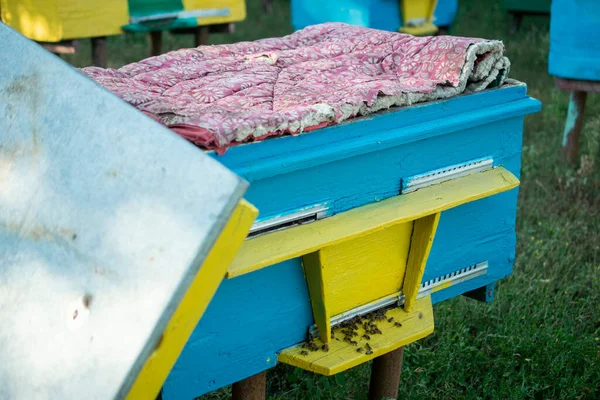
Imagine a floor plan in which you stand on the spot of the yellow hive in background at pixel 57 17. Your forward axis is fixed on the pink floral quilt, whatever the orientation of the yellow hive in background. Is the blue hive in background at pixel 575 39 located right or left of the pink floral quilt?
left

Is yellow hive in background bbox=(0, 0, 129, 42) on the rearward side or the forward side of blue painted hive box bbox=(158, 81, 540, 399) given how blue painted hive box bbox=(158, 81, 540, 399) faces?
on the rearward side

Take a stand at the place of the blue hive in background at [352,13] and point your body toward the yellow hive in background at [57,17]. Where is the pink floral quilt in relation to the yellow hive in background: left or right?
left
